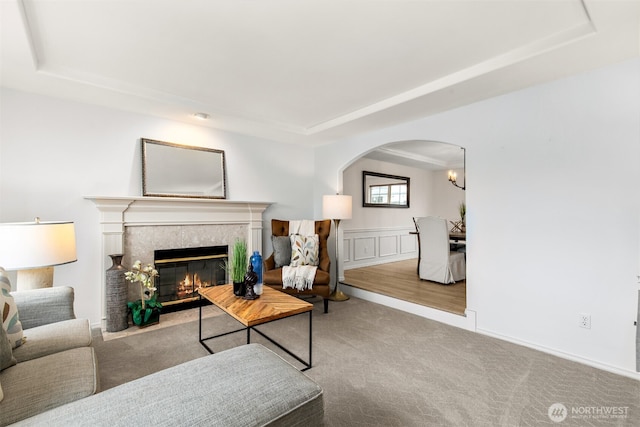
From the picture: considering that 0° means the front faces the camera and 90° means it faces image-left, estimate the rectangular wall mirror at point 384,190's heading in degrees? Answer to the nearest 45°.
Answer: approximately 315°

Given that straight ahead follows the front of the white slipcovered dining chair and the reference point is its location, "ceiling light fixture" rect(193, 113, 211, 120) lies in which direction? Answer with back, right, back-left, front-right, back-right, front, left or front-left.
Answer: back

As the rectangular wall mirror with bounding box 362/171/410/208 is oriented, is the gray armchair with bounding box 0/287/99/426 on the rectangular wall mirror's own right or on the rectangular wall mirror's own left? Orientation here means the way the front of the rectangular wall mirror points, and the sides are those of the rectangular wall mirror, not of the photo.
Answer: on the rectangular wall mirror's own right

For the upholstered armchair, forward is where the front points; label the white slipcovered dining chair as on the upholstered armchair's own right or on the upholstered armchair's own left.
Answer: on the upholstered armchair's own left

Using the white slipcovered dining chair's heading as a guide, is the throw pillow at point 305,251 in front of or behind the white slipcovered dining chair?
behind

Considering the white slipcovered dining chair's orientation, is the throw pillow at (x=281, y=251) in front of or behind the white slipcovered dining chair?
behind

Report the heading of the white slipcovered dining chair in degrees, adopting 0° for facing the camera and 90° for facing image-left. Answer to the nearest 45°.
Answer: approximately 225°

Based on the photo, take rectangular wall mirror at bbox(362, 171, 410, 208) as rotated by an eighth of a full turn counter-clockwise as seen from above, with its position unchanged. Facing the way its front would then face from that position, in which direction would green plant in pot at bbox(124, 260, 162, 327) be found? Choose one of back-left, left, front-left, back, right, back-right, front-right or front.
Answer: back-right

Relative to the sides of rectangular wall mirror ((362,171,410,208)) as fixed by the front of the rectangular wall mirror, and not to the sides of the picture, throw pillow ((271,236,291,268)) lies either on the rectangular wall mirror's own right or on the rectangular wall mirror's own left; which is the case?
on the rectangular wall mirror's own right

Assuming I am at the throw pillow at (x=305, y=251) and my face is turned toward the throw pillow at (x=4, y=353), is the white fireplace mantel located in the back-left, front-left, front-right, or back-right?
front-right

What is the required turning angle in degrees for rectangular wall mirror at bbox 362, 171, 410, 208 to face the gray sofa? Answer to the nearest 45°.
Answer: approximately 45° to its right

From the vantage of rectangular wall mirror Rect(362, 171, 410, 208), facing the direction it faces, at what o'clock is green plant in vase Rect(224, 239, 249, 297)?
The green plant in vase is roughly at 2 o'clock from the rectangular wall mirror.

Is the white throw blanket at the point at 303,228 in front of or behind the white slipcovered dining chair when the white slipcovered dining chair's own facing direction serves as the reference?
behind

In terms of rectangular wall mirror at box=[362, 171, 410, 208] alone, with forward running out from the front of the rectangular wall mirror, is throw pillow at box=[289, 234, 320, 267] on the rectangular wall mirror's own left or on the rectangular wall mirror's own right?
on the rectangular wall mirror's own right

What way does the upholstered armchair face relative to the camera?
toward the camera

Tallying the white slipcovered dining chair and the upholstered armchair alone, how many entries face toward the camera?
1

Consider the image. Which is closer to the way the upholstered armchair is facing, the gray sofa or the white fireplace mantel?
the gray sofa

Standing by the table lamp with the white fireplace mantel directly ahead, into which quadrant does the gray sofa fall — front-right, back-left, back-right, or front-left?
back-right

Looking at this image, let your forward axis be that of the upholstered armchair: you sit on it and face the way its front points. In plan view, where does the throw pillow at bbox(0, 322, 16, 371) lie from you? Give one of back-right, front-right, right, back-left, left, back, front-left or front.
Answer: front-right
